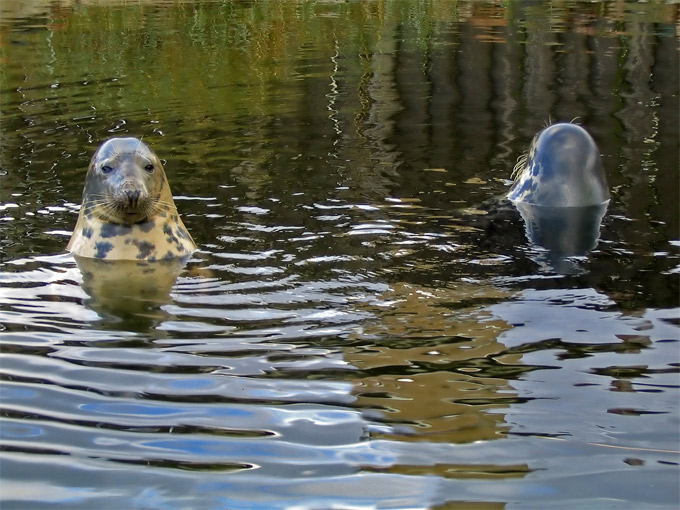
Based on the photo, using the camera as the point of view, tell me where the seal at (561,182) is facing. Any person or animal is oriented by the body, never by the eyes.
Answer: facing away from the viewer
